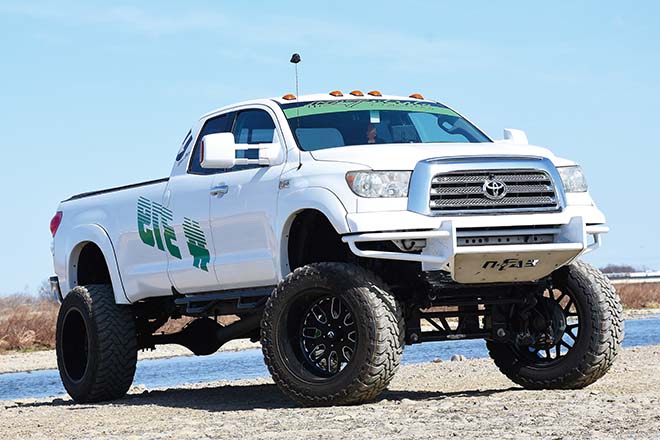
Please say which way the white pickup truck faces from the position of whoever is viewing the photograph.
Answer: facing the viewer and to the right of the viewer
